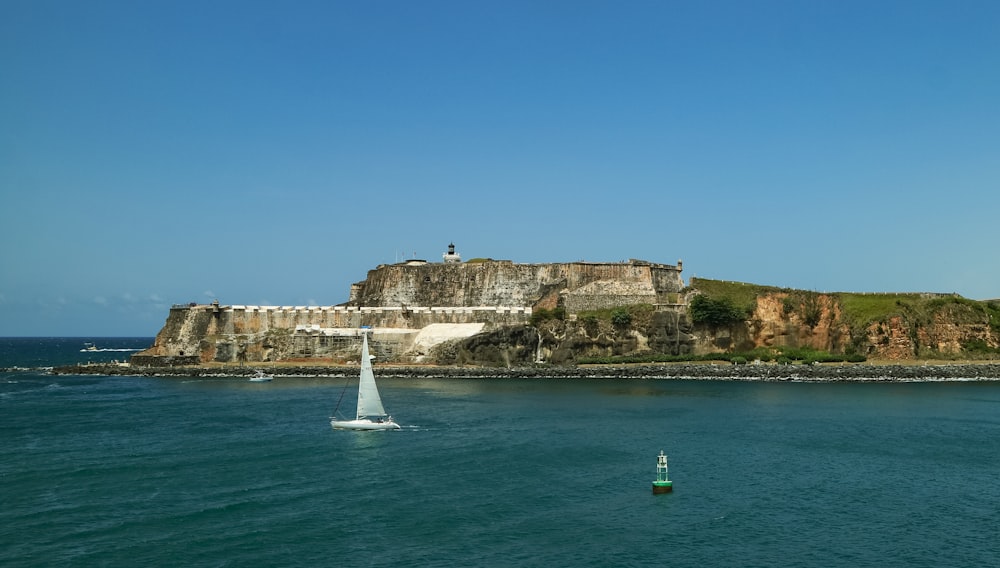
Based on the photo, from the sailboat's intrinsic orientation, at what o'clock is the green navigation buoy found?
The green navigation buoy is roughly at 8 o'clock from the sailboat.

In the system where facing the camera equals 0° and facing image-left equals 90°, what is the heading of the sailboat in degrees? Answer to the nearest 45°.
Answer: approximately 90°
